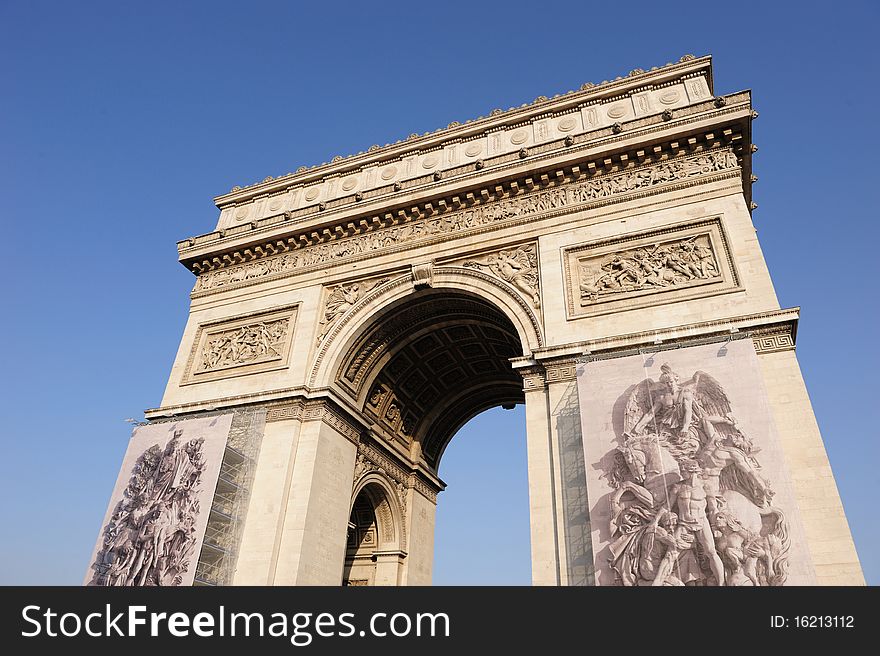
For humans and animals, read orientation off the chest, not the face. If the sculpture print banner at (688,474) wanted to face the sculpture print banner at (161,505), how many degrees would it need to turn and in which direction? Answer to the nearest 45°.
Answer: approximately 90° to its right

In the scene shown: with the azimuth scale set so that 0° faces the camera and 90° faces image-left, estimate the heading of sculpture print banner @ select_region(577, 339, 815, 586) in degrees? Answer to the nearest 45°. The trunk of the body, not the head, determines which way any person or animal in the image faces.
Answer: approximately 0°
